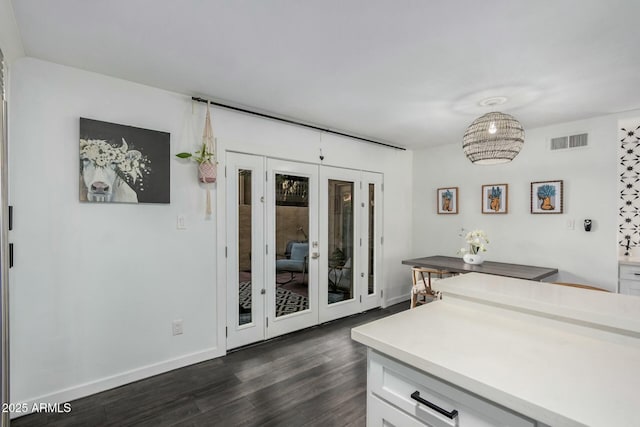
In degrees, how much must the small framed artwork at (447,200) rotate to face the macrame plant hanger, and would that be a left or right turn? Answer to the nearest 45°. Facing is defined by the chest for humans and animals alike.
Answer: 0° — it already faces it

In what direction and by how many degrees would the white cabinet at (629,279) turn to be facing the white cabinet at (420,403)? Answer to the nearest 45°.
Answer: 0° — it already faces it

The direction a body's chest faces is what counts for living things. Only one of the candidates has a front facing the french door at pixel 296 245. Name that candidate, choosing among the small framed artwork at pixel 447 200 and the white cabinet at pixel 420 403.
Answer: the small framed artwork

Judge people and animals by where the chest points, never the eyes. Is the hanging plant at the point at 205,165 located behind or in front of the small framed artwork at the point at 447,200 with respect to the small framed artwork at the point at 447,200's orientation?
in front

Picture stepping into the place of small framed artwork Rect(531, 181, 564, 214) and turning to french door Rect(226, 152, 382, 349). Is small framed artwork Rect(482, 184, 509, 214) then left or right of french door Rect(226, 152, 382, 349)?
right

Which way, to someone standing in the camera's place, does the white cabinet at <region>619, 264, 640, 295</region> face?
facing the viewer

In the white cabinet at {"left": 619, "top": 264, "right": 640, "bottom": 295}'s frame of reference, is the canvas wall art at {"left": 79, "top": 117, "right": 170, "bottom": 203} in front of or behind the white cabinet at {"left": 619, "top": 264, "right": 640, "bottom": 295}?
in front

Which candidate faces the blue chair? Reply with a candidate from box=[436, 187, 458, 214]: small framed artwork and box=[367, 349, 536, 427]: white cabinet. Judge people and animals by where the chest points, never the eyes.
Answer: the small framed artwork

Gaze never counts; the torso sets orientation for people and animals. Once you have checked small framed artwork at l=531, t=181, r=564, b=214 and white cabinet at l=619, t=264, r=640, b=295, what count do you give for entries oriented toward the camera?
2

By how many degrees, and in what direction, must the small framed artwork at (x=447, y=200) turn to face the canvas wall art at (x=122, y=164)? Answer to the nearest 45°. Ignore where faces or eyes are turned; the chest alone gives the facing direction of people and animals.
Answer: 0° — it already faces it

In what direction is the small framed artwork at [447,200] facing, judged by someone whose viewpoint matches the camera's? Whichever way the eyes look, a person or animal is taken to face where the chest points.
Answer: facing the viewer and to the left of the viewer

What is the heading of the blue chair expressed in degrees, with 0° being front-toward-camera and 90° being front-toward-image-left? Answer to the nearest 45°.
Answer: approximately 45°

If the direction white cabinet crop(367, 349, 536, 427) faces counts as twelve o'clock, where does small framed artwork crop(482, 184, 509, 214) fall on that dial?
The small framed artwork is roughly at 5 o'clock from the white cabinet.

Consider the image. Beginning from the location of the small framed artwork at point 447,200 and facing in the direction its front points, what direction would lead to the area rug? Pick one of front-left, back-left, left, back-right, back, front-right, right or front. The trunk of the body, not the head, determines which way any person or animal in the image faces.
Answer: front

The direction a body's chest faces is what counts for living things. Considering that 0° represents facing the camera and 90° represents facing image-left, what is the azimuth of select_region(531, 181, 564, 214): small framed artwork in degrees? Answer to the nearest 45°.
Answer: approximately 0°
